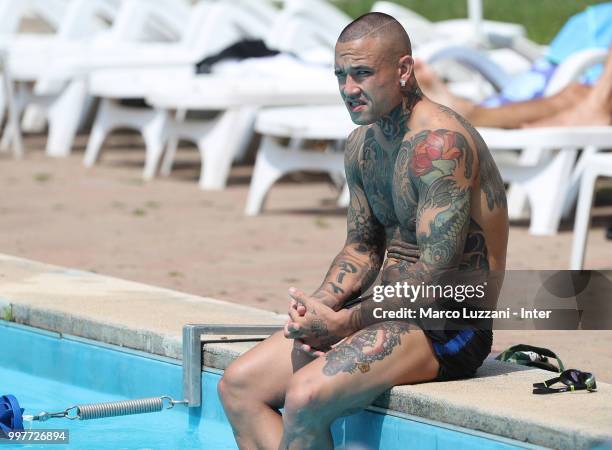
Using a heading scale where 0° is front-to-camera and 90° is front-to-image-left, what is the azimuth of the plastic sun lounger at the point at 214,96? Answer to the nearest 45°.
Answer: approximately 45°

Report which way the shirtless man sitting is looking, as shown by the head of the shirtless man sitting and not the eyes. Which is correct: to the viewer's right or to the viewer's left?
to the viewer's left

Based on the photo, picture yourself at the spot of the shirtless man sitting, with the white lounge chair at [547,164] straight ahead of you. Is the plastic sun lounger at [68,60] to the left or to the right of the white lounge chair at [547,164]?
left

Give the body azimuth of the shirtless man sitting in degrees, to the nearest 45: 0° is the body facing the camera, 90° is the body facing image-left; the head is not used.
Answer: approximately 45°

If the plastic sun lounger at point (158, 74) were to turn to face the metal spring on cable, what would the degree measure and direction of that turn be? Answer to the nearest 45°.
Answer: approximately 45° to its left
